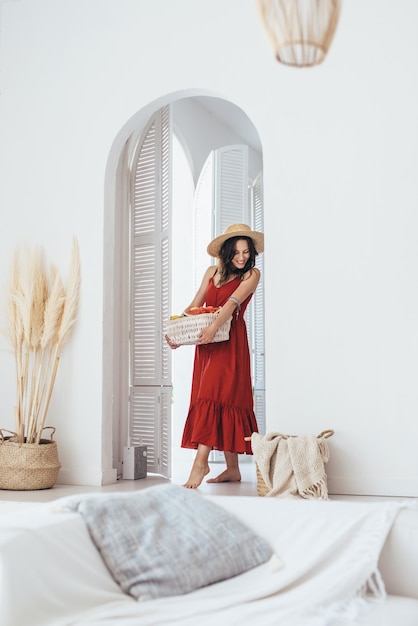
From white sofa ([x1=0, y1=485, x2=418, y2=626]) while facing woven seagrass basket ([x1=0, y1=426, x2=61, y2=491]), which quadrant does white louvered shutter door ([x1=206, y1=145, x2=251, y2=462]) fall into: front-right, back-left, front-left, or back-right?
front-right

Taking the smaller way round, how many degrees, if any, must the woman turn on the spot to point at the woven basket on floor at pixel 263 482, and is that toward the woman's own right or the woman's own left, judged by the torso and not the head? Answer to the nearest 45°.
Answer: approximately 45° to the woman's own left

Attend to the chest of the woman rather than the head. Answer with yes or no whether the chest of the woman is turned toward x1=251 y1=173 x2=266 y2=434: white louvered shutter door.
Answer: no

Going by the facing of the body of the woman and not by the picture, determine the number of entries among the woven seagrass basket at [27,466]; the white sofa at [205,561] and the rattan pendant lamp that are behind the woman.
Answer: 0

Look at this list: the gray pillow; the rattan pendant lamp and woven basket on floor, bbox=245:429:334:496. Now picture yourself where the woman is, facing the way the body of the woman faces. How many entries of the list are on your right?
0

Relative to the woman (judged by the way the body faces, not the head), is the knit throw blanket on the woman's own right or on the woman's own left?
on the woman's own left

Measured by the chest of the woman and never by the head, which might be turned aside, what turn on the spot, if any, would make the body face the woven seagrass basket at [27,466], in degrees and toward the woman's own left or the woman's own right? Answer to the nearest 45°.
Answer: approximately 45° to the woman's own right

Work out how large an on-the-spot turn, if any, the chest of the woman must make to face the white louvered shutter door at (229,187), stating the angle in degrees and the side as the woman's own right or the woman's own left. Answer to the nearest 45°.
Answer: approximately 135° to the woman's own right

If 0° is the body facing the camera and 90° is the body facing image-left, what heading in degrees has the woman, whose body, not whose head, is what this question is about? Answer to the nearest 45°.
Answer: approximately 45°

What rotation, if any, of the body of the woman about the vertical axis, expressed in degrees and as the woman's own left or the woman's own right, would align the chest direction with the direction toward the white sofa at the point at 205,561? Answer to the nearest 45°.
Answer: approximately 45° to the woman's own left

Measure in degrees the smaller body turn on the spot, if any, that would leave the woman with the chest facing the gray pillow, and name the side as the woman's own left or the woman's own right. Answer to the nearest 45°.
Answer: approximately 45° to the woman's own left

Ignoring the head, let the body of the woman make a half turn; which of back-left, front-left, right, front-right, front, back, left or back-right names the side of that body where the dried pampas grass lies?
back-left
